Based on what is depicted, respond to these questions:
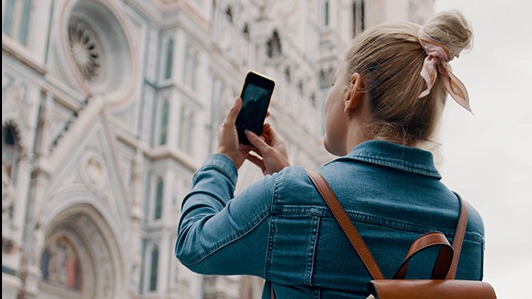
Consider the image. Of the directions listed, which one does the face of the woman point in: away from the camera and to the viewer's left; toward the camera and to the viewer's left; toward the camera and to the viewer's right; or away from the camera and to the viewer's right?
away from the camera and to the viewer's left

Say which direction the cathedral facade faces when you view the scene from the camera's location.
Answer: facing the viewer and to the right of the viewer

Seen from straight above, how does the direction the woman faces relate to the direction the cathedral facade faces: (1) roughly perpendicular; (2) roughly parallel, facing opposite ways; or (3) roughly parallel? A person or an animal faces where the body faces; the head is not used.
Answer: roughly parallel, facing opposite ways

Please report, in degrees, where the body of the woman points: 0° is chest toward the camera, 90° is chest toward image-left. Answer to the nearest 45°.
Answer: approximately 135°

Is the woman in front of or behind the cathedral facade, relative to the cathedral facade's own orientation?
in front

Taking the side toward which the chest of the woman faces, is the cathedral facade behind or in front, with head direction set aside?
in front
